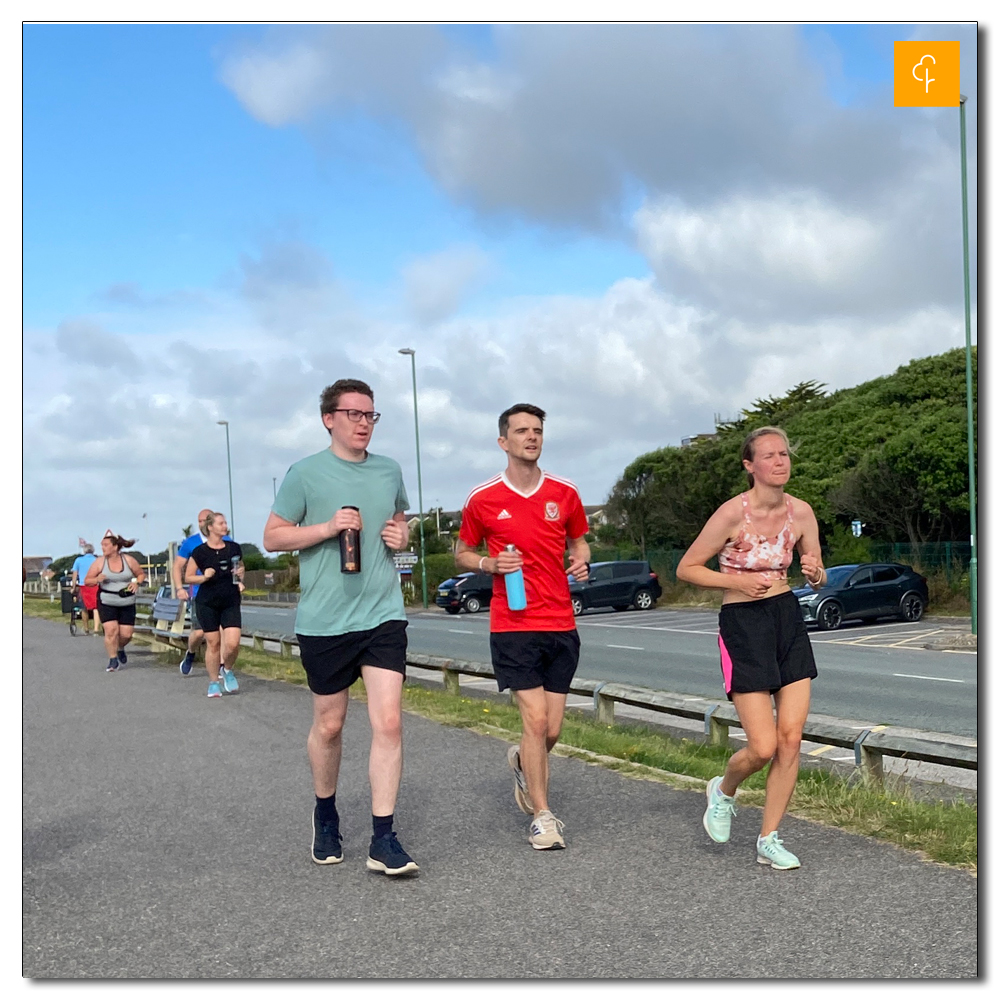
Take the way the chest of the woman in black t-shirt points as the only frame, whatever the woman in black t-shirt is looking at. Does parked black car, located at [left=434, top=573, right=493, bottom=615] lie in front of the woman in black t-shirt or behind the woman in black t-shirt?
behind

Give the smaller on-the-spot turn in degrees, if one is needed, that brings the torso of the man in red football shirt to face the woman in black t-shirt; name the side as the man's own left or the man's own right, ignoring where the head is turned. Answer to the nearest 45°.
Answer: approximately 135° to the man's own right

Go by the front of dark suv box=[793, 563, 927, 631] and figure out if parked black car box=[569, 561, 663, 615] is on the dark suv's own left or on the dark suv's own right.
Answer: on the dark suv's own right

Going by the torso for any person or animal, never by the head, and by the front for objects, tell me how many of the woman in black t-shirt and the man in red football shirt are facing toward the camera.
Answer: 2

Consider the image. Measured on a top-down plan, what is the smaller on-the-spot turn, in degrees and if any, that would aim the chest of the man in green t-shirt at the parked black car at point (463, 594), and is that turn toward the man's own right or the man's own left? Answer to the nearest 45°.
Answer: approximately 135° to the man's own left

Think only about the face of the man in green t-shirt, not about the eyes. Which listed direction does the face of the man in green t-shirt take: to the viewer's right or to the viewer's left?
to the viewer's right

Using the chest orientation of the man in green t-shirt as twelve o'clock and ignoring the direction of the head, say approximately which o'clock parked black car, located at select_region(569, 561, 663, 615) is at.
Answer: The parked black car is roughly at 8 o'clock from the man in green t-shirt.

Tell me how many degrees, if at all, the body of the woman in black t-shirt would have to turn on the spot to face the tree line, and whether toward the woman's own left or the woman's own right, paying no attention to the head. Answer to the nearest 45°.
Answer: approximately 135° to the woman's own left

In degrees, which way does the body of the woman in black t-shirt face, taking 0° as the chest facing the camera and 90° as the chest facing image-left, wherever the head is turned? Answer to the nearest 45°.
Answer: approximately 0°

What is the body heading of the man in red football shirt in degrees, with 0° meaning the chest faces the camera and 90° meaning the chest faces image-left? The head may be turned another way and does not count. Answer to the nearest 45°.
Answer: approximately 0°

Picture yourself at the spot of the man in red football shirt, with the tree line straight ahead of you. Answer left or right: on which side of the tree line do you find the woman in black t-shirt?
left
